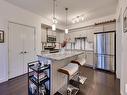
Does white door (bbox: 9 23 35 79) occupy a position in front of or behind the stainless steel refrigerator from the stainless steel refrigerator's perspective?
in front

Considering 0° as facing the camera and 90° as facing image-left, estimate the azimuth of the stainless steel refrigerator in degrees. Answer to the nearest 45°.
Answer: approximately 45°

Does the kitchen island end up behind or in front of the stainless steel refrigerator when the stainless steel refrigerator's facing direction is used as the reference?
in front
